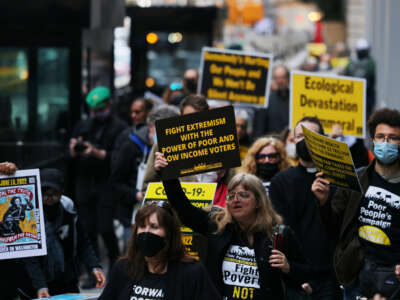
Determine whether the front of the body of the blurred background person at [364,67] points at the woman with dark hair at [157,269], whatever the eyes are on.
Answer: yes

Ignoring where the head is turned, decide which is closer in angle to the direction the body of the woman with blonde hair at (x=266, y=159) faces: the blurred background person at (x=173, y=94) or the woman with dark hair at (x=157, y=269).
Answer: the woman with dark hair

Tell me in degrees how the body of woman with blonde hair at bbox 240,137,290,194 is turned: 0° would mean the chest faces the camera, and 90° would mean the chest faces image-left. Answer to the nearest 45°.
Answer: approximately 0°

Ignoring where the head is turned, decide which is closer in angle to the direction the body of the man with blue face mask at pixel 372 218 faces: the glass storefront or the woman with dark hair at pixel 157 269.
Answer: the woman with dark hair

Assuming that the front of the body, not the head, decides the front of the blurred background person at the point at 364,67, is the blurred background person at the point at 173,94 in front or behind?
in front

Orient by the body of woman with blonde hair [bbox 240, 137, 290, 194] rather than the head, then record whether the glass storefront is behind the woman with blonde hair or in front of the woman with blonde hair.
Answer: behind

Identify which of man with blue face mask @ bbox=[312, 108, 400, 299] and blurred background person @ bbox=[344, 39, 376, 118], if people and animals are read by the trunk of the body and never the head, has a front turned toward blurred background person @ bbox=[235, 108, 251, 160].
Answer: blurred background person @ bbox=[344, 39, 376, 118]

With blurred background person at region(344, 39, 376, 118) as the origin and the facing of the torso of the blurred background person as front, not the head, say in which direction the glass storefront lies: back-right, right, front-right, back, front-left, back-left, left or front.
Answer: front-right

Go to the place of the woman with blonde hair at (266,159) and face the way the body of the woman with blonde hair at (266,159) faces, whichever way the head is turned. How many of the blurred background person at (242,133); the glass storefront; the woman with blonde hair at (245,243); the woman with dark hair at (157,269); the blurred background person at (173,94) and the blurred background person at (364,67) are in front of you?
2

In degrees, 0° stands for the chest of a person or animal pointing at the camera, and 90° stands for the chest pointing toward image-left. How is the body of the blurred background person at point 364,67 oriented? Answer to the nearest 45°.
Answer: approximately 0°

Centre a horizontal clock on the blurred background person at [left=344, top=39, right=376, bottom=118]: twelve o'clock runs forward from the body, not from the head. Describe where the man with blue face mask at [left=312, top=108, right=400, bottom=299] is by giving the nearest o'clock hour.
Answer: The man with blue face mask is roughly at 12 o'clock from the blurred background person.
